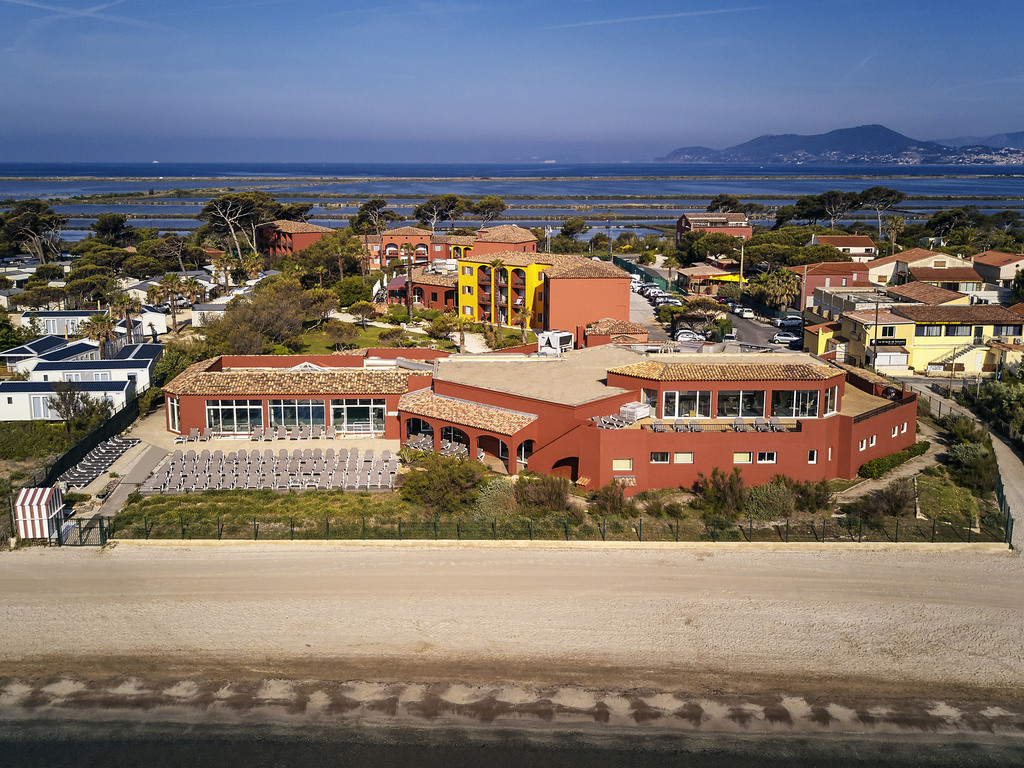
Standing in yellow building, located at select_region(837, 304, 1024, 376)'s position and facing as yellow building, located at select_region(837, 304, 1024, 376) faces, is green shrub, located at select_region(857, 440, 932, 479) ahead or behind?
ahead

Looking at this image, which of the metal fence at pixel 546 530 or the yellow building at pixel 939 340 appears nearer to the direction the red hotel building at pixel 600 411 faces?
the metal fence

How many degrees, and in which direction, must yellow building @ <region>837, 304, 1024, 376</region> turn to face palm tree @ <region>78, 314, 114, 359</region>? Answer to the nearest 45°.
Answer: approximately 45° to its right

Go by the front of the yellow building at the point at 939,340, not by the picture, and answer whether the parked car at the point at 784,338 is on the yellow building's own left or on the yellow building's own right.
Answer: on the yellow building's own right

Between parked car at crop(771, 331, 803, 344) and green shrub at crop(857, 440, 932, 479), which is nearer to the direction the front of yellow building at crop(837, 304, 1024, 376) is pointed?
the green shrub

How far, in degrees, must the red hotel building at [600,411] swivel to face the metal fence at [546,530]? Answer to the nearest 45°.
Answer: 0° — it already faces it

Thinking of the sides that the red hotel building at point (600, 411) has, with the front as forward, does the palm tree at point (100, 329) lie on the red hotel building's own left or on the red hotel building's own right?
on the red hotel building's own right

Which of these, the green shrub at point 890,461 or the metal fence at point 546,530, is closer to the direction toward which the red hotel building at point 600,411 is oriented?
the metal fence

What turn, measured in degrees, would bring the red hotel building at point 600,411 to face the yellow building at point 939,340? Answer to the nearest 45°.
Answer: approximately 135° to its left

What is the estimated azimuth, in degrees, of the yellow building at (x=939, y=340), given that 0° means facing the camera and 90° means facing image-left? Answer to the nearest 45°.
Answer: approximately 0°

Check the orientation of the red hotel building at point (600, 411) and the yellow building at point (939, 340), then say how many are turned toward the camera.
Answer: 2

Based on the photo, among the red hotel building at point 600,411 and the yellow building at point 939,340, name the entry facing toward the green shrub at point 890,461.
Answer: the yellow building

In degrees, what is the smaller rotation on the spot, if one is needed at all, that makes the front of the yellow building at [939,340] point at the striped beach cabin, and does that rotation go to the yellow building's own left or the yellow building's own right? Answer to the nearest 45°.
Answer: approximately 45° to the yellow building's own right
